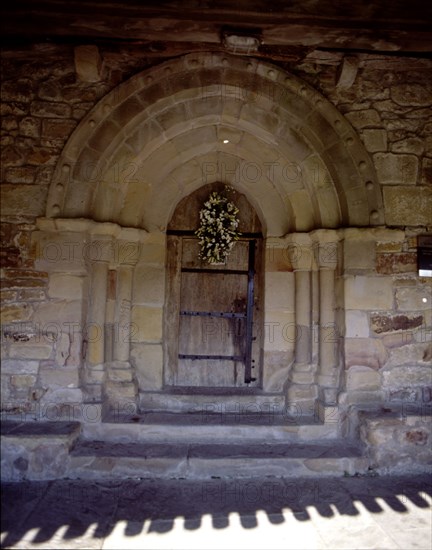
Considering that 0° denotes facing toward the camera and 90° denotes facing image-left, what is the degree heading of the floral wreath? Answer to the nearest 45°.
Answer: approximately 0°
